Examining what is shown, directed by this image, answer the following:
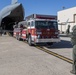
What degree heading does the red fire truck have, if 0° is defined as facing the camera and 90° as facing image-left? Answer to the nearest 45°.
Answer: approximately 315°
